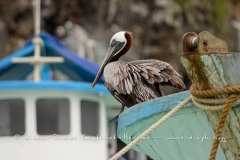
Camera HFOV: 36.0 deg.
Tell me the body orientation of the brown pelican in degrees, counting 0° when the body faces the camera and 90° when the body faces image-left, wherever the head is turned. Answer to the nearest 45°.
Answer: approximately 90°
